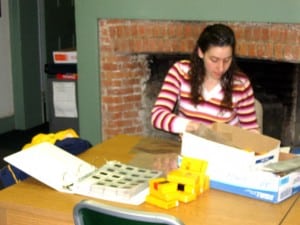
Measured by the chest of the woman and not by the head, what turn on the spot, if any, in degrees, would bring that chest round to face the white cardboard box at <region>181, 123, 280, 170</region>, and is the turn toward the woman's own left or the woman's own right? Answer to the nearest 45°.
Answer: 0° — they already face it

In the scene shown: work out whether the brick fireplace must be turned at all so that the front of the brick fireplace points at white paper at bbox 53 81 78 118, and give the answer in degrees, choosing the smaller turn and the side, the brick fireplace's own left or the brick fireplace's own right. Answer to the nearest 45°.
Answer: approximately 135° to the brick fireplace's own right

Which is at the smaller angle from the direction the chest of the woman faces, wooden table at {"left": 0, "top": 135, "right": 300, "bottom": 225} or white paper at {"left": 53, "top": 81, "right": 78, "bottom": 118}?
the wooden table

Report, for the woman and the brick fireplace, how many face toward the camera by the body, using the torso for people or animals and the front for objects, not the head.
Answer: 2

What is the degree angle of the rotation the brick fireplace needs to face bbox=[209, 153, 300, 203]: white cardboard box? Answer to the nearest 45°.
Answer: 0° — it already faces it

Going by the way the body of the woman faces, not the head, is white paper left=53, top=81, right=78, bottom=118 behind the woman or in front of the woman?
behind

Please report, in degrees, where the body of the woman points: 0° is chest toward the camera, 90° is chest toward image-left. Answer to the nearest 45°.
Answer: approximately 0°
